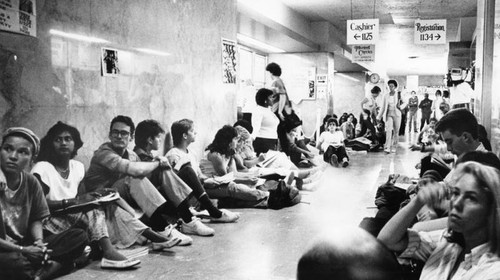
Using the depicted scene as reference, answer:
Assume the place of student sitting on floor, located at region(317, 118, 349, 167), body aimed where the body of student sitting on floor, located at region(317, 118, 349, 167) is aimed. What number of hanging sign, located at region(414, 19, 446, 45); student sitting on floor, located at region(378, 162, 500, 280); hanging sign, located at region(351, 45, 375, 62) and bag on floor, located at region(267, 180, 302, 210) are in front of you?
2

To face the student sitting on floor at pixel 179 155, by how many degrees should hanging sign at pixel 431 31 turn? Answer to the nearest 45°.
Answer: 0° — it already faces them

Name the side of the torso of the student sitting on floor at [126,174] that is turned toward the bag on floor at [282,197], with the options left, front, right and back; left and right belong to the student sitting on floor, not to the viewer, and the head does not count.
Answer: left

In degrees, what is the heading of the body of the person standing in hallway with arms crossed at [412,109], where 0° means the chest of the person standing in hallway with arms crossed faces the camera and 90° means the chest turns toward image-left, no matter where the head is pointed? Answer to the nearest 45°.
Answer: approximately 0°

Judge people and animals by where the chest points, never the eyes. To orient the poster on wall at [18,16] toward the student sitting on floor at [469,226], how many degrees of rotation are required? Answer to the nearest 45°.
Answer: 0° — it already faces them

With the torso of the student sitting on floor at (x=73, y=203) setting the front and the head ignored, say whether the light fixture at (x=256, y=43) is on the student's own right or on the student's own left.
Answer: on the student's own left

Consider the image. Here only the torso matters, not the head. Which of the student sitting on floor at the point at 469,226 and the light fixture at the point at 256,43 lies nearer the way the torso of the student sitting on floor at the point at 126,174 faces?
the student sitting on floor

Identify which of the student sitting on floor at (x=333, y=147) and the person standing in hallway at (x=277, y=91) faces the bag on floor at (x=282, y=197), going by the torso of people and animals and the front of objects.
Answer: the student sitting on floor

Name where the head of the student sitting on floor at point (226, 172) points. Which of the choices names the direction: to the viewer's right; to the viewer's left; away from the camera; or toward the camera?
to the viewer's right

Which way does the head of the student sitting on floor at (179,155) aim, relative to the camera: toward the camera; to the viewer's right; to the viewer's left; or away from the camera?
to the viewer's right

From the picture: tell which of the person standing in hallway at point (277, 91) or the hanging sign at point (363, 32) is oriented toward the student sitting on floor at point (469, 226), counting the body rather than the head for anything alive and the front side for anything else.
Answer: the hanging sign

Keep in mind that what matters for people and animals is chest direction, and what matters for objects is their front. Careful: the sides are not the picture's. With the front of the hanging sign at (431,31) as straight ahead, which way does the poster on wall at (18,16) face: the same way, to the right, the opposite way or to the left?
to the left
